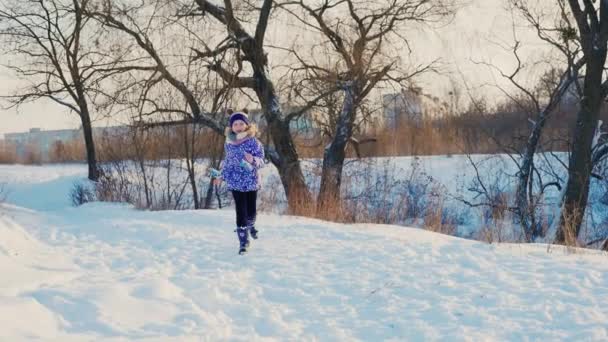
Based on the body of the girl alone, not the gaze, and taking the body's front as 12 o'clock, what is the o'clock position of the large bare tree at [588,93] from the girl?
The large bare tree is roughly at 8 o'clock from the girl.

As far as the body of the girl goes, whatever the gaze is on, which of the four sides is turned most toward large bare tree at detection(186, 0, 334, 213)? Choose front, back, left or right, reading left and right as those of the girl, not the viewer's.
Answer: back

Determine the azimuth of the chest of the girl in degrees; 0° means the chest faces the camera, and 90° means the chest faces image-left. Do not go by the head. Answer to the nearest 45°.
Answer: approximately 0°
